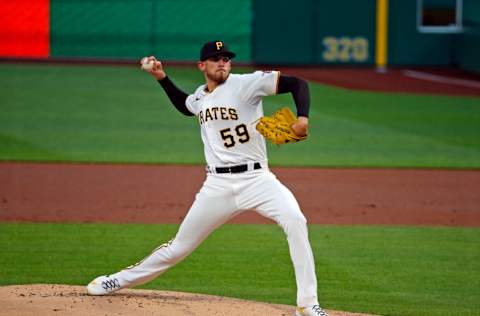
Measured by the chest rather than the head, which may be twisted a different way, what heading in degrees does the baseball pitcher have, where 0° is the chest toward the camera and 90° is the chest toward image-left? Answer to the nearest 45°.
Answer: approximately 0°
